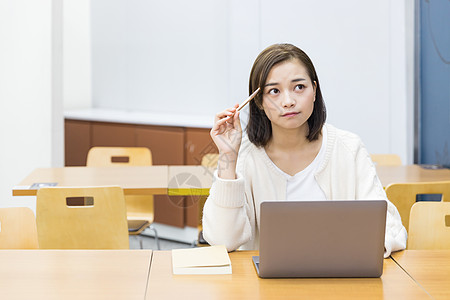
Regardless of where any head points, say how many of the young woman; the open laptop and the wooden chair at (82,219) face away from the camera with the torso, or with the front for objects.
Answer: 2

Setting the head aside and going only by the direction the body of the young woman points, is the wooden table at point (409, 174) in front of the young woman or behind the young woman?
behind

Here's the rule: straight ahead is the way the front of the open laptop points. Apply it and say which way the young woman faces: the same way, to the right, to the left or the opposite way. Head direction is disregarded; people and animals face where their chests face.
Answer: the opposite way

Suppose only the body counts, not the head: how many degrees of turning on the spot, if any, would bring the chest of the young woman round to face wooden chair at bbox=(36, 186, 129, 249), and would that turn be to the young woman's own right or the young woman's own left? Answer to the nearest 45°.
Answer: approximately 135° to the young woman's own right

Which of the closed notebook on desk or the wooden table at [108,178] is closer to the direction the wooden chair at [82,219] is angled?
the wooden table

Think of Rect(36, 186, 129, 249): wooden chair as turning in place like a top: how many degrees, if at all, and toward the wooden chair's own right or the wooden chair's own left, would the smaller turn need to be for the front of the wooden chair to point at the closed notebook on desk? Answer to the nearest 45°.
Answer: approximately 180°

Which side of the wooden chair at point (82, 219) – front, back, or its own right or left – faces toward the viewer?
back

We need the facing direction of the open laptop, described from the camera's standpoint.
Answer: facing away from the viewer

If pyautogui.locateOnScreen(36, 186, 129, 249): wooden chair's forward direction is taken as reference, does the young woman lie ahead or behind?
behind

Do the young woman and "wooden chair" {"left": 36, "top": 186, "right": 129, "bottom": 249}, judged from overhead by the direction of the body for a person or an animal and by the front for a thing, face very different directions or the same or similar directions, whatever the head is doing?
very different directions
